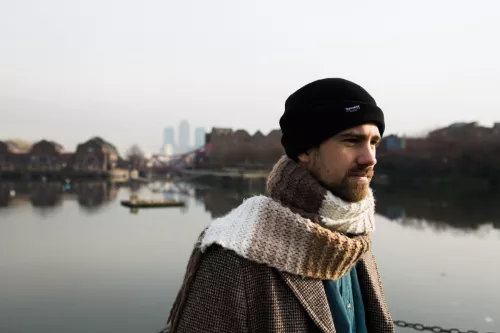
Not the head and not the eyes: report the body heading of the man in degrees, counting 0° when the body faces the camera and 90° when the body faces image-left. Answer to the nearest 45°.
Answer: approximately 315°

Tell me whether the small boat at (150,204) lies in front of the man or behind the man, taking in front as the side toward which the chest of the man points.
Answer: behind

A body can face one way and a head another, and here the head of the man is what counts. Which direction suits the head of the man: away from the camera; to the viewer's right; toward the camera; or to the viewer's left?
to the viewer's right
